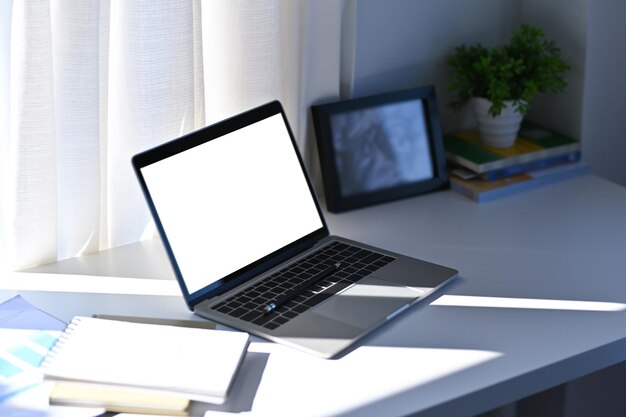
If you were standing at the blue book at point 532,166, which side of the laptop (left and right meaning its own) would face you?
left

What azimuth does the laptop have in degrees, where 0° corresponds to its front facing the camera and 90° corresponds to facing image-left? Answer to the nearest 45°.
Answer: approximately 315°

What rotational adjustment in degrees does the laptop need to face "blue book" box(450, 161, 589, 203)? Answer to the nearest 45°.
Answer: approximately 90° to its left

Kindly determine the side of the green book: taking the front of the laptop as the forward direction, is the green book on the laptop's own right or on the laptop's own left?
on the laptop's own left

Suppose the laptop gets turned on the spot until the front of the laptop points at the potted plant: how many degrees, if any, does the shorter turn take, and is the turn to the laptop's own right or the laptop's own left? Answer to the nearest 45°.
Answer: approximately 90° to the laptop's own left
